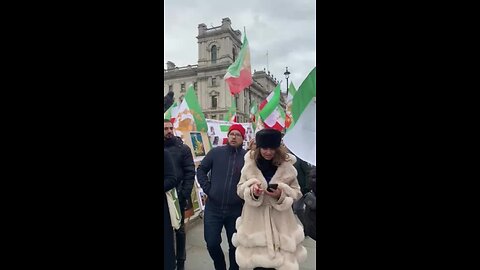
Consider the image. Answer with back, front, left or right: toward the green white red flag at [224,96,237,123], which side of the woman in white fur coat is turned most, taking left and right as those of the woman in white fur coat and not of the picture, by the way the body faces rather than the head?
back

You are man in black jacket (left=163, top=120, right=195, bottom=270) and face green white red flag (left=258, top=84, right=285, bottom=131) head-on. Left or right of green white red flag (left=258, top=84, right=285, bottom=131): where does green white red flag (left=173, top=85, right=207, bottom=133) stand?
left

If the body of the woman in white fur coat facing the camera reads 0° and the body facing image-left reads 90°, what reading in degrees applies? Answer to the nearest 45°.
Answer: approximately 0°

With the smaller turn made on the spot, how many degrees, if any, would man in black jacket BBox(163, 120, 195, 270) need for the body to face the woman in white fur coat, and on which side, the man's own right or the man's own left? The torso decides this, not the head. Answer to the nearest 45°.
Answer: approximately 90° to the man's own left

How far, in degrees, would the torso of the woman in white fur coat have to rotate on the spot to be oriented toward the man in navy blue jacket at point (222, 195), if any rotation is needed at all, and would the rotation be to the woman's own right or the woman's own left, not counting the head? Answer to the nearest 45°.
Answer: approximately 135° to the woman's own right

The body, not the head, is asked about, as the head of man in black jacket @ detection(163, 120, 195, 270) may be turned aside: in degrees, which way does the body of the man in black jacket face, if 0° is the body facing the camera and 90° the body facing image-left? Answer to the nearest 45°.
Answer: approximately 45°

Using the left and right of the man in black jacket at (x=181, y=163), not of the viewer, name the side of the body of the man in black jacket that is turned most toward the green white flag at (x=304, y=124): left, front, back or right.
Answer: left

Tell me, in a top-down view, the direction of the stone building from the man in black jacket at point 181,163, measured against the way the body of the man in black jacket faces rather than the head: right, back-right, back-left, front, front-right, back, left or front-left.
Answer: back-right
